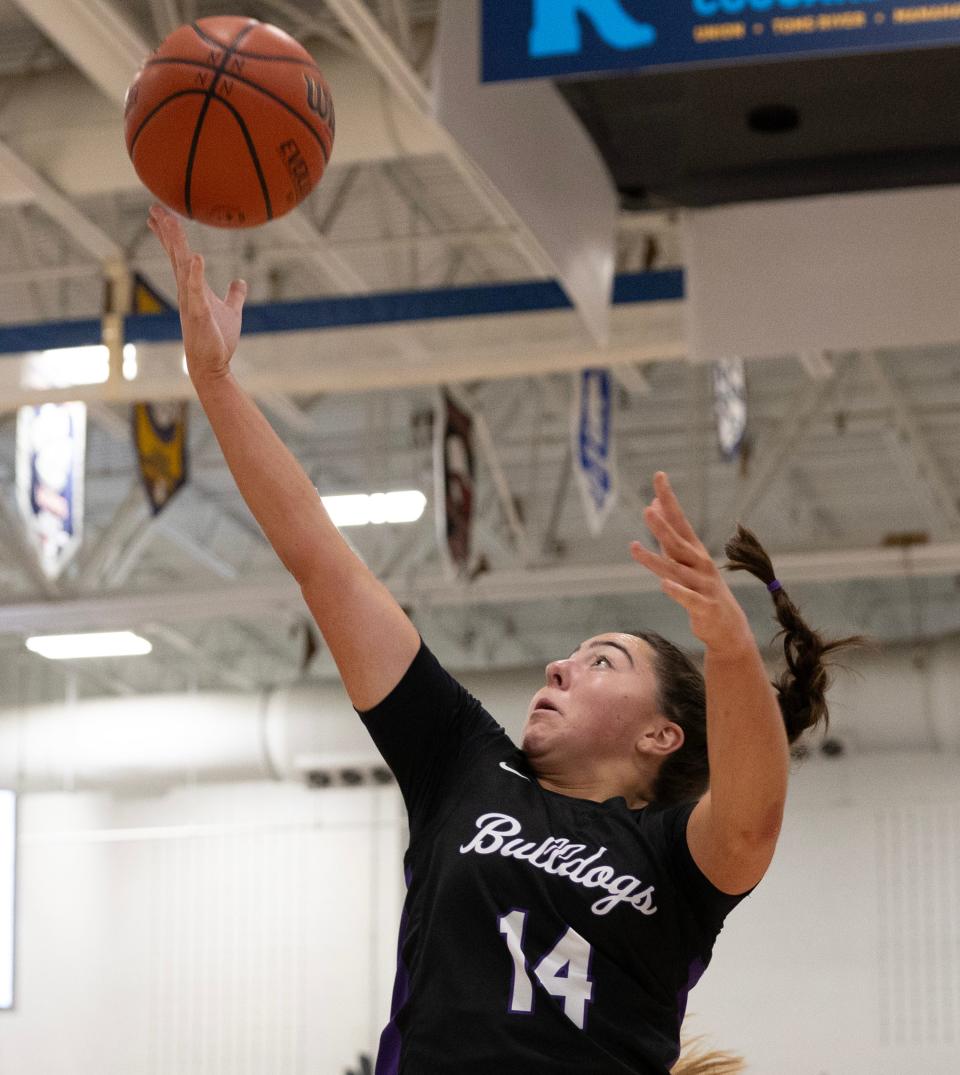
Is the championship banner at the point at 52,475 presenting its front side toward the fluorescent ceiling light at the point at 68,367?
yes

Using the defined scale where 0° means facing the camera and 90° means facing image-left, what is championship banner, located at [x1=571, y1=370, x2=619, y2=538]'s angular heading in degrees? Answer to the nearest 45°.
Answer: approximately 0°

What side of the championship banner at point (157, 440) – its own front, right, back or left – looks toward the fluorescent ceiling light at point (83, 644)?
back

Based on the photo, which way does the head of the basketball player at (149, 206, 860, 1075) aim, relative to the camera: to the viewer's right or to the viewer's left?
to the viewer's left

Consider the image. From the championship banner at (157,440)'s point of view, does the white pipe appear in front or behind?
behind

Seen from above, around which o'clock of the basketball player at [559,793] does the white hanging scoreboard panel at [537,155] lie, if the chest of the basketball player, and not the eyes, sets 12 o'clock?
The white hanging scoreboard panel is roughly at 6 o'clock from the basketball player.
